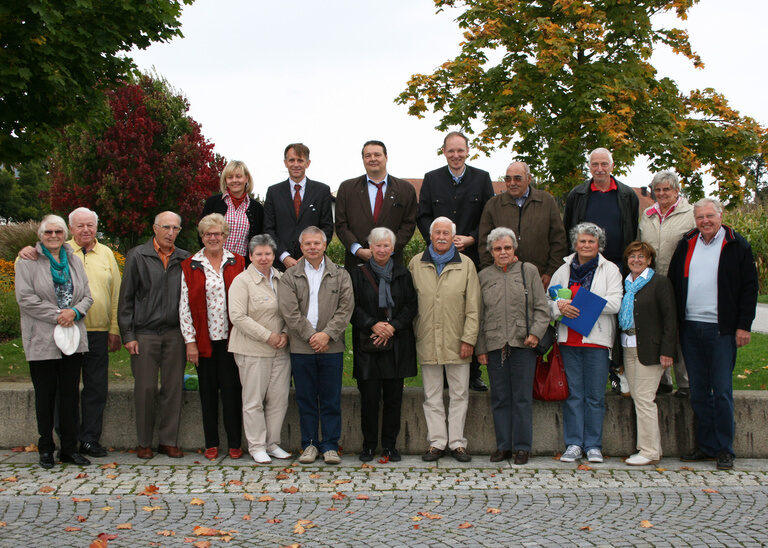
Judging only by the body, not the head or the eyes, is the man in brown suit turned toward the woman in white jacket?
no

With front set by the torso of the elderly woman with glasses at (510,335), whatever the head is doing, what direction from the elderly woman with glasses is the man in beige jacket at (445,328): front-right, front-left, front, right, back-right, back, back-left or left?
right

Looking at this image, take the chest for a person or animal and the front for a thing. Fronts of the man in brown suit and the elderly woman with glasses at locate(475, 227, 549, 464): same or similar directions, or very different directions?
same or similar directions

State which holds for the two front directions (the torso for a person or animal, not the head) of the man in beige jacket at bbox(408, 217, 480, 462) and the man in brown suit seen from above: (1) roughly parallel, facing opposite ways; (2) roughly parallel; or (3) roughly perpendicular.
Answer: roughly parallel

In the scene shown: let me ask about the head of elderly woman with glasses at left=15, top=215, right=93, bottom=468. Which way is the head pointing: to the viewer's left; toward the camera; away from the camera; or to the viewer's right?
toward the camera

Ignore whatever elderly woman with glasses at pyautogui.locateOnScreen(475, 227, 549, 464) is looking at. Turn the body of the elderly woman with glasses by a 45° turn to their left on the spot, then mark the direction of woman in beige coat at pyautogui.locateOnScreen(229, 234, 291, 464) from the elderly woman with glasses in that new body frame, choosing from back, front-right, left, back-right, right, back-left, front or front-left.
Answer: back-right

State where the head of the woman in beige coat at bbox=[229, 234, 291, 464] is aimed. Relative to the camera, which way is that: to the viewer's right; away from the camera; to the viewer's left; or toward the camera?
toward the camera

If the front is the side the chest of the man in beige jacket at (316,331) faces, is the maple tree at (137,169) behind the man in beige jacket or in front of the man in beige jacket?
behind

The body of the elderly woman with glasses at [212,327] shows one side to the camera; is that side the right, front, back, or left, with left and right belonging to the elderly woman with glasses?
front

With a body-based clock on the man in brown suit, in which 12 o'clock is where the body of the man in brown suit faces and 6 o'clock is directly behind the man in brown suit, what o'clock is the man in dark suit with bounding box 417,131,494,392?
The man in dark suit is roughly at 9 o'clock from the man in brown suit.

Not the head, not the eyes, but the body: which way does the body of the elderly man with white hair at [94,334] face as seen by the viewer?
toward the camera

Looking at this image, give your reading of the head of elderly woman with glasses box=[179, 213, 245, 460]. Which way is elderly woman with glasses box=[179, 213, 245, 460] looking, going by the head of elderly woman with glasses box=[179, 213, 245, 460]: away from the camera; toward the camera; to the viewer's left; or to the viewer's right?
toward the camera

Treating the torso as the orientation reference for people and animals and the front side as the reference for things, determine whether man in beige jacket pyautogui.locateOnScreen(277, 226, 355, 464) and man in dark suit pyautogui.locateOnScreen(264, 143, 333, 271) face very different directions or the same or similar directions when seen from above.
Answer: same or similar directions

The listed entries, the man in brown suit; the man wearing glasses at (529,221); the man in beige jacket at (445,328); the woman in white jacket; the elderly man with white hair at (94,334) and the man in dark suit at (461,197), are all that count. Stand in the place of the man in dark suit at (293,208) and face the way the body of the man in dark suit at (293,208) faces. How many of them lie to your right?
1

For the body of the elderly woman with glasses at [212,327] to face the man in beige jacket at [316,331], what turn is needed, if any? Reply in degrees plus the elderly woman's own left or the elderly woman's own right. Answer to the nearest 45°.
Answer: approximately 90° to the elderly woman's own left

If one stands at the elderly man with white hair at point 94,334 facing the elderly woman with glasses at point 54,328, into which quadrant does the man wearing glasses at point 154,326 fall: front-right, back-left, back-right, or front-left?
back-left

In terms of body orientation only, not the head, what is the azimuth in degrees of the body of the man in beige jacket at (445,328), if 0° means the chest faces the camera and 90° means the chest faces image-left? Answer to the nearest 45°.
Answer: approximately 0°

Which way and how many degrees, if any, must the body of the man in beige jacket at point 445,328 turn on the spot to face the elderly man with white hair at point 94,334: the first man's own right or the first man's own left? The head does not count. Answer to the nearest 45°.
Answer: approximately 90° to the first man's own right

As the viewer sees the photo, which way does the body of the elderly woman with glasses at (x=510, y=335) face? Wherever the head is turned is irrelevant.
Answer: toward the camera

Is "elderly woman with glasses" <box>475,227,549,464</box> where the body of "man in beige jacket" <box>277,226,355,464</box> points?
no

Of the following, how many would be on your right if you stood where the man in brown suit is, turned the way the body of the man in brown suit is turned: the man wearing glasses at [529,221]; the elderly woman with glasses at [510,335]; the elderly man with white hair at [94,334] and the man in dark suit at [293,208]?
2
